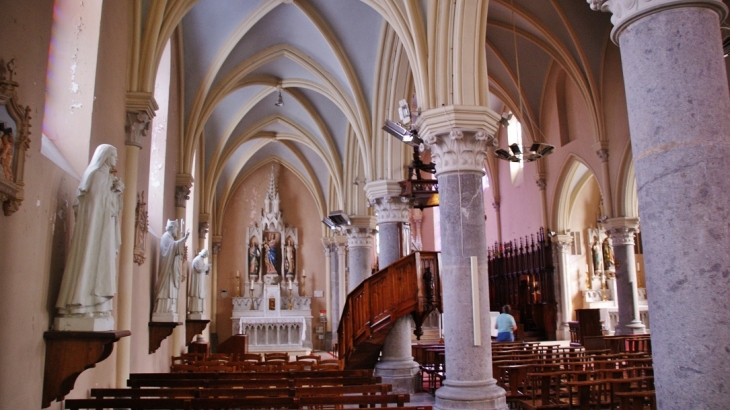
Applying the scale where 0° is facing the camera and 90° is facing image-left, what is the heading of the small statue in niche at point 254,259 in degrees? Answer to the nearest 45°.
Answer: approximately 0°

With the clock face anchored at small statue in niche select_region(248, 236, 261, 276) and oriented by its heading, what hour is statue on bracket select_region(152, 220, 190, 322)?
The statue on bracket is roughly at 12 o'clock from the small statue in niche.

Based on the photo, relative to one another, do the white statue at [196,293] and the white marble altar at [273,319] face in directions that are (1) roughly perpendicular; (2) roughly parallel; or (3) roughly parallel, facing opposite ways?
roughly perpendicular

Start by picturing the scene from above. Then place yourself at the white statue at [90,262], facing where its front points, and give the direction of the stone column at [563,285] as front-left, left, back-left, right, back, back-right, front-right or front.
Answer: front-left

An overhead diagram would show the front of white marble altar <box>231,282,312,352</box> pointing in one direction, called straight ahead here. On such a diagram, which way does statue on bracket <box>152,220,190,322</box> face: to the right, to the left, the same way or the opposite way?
to the left

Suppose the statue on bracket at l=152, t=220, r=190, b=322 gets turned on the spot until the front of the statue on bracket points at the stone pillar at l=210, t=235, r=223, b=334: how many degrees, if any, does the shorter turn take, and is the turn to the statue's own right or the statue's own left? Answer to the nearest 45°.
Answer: approximately 90° to the statue's own left

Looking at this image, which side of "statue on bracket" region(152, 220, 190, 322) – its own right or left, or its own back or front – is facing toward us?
right

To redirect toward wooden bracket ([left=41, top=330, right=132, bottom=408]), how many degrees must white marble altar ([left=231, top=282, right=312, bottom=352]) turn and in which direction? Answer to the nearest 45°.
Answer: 0° — it already faces it

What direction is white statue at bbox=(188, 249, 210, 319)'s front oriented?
to the viewer's right

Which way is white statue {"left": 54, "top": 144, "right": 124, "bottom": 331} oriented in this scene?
to the viewer's right

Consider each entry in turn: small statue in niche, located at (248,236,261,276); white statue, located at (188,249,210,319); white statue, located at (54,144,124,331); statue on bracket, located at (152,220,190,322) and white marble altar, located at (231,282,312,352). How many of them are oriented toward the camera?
2
